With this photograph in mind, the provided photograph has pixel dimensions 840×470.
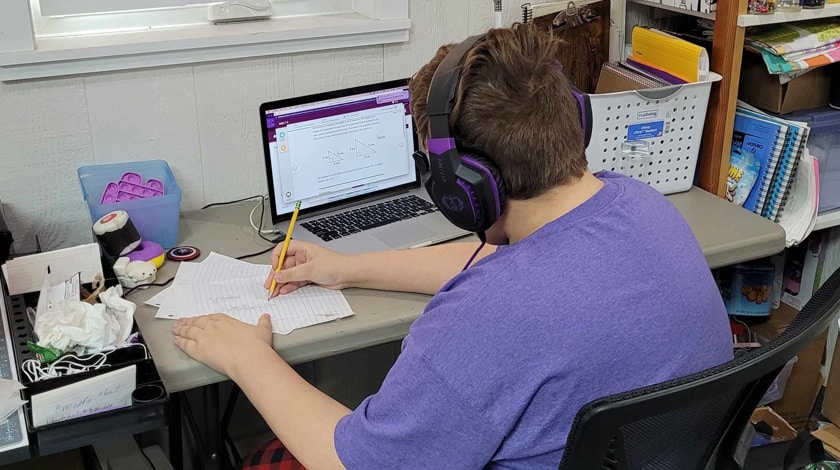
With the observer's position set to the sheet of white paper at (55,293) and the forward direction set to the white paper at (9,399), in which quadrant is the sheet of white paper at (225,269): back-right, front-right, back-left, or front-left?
back-left

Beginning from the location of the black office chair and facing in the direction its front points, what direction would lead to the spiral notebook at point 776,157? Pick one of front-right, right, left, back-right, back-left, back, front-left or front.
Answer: front-right

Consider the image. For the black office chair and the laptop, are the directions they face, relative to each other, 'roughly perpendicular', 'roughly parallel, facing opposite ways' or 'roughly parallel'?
roughly parallel, facing opposite ways

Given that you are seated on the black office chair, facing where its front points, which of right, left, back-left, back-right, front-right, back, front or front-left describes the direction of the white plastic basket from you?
front-right

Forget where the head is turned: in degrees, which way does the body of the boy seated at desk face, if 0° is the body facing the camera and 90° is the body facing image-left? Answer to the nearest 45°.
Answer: approximately 135°

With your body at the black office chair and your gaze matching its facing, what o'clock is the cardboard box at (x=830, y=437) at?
The cardboard box is roughly at 2 o'clock from the black office chair.

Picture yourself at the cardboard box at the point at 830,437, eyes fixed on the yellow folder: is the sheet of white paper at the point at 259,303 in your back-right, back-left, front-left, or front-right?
front-left

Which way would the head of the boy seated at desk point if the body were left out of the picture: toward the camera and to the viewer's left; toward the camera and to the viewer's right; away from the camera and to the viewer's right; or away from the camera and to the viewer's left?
away from the camera and to the viewer's left

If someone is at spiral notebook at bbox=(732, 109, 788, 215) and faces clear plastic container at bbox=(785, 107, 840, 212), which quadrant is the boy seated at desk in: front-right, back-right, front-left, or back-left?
back-right

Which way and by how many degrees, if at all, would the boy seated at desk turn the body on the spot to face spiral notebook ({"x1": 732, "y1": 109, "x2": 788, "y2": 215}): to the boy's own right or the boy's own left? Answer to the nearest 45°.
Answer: approximately 90° to the boy's own right

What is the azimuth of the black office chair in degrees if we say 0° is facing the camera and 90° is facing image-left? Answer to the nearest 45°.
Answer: approximately 135°

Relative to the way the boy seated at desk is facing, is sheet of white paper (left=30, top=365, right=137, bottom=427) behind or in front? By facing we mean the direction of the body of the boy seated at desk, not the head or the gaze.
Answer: in front

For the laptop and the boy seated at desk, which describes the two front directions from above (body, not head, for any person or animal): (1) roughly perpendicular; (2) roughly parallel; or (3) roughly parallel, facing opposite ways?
roughly parallel, facing opposite ways

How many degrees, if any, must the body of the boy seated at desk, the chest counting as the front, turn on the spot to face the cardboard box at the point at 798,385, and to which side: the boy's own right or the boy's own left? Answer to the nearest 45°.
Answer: approximately 90° to the boy's own right
